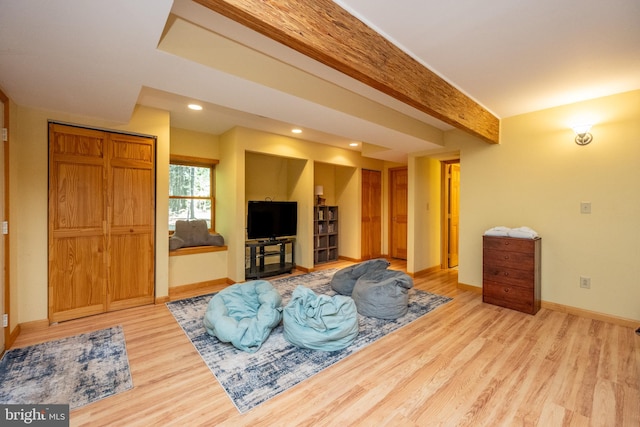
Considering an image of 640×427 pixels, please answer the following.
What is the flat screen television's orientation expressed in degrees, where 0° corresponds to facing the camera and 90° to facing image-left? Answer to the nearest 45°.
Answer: approximately 315°

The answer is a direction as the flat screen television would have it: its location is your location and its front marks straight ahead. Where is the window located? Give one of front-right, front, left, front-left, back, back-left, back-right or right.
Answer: back-right

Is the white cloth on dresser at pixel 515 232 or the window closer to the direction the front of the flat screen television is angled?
the white cloth on dresser

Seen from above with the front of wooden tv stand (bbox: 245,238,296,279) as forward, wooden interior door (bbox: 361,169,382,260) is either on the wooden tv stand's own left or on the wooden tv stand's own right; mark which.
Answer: on the wooden tv stand's own left

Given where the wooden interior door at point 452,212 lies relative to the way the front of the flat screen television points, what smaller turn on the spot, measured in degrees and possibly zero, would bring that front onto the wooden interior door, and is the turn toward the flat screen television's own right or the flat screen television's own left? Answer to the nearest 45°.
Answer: approximately 45° to the flat screen television's own left

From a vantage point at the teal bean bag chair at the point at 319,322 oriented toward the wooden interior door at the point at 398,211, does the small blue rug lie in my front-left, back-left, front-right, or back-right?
back-left

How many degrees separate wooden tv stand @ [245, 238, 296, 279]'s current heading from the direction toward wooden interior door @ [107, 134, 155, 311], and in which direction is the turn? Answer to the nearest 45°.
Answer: approximately 90° to its right

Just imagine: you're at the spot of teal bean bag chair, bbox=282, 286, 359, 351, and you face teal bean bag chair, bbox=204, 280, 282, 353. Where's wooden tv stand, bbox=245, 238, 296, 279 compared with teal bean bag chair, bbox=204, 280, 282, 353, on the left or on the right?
right
